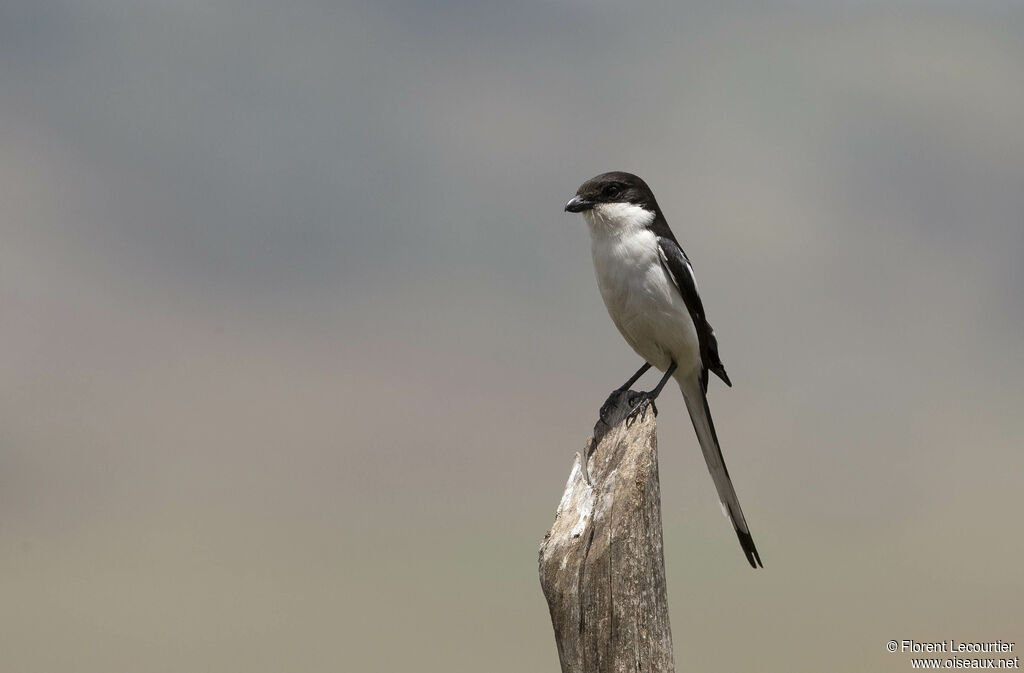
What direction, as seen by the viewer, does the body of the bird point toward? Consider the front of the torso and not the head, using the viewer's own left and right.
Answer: facing the viewer and to the left of the viewer
